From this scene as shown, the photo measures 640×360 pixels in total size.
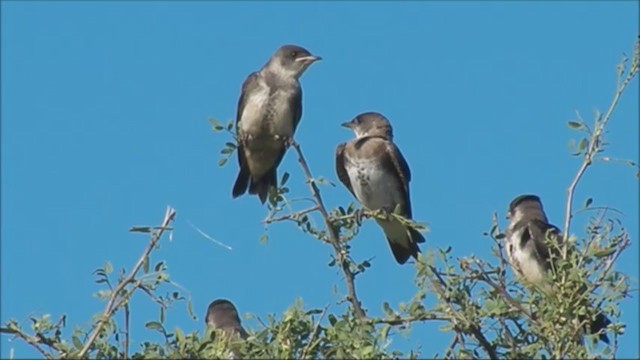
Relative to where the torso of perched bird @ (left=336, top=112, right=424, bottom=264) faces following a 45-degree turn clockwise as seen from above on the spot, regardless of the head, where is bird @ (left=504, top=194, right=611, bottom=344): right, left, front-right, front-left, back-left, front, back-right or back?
back

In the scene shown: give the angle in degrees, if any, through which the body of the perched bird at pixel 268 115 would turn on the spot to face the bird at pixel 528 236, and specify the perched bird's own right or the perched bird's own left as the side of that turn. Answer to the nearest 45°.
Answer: approximately 90° to the perched bird's own left

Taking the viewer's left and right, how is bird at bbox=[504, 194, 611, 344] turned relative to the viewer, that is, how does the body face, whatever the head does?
facing the viewer and to the left of the viewer

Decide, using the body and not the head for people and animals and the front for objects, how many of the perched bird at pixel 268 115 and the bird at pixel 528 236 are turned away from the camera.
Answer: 0

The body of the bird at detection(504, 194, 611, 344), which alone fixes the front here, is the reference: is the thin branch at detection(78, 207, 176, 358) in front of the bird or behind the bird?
in front

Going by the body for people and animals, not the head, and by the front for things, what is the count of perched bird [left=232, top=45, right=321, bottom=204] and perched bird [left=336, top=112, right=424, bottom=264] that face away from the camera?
0

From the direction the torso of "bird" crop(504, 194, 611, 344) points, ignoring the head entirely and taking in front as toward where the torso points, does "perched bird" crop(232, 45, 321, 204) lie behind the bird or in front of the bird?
in front

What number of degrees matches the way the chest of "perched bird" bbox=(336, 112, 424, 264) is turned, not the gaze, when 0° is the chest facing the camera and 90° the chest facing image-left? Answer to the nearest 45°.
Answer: approximately 45°

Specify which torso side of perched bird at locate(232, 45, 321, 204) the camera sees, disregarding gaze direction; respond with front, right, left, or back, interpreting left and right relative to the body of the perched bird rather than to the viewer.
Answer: front
